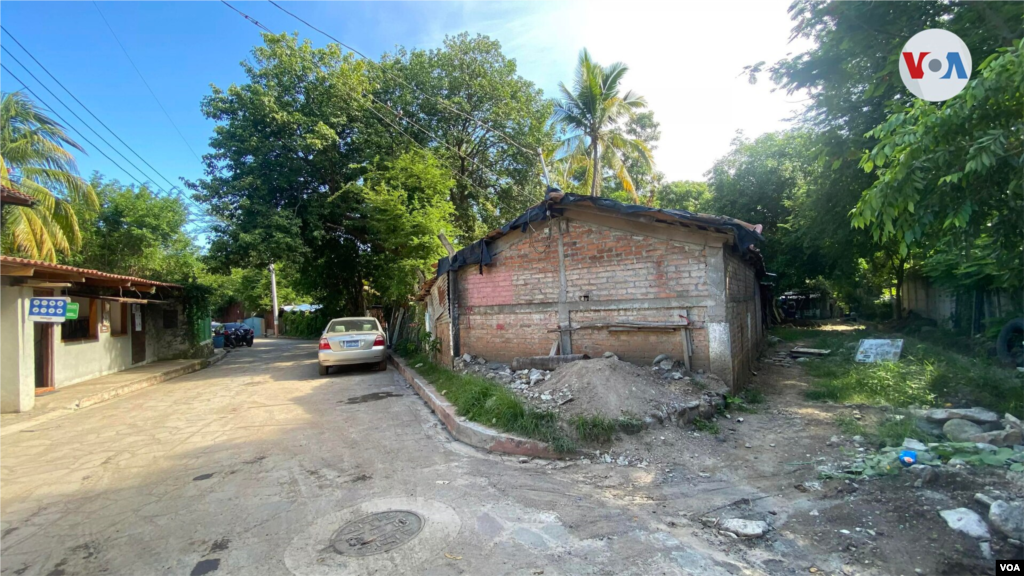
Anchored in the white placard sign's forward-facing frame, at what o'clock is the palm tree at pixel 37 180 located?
The palm tree is roughly at 2 o'clock from the white placard sign.

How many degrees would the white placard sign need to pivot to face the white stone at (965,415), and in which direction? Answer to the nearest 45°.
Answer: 0° — it already faces it

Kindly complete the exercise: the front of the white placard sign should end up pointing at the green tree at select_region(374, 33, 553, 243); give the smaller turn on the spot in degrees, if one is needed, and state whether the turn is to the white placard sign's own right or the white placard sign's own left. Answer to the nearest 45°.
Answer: approximately 90° to the white placard sign's own right

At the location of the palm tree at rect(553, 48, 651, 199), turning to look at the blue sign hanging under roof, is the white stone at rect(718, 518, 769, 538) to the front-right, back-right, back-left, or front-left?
front-left

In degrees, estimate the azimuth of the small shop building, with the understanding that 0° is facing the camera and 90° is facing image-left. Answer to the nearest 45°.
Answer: approximately 315°

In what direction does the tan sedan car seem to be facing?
away from the camera

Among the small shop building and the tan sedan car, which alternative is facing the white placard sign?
the small shop building

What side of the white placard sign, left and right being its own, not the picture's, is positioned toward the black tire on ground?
left

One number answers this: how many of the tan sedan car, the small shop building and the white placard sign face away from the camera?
1

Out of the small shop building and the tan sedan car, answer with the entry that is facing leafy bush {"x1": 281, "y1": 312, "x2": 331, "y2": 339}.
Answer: the tan sedan car

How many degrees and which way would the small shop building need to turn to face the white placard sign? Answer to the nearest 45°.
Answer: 0° — it already faces it

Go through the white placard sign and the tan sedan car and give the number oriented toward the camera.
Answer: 1

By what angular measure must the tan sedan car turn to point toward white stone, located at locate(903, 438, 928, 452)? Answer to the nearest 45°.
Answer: approximately 135° to its right

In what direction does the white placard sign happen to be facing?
toward the camera

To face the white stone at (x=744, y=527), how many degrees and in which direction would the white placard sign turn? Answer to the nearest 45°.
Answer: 0° — it already faces it

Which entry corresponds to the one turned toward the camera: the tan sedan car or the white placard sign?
the white placard sign

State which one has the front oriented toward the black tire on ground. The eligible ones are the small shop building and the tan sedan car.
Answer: the small shop building

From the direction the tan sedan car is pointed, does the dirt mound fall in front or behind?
behind

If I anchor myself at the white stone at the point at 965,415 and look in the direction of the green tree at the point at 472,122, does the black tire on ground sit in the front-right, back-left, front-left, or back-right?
front-right
